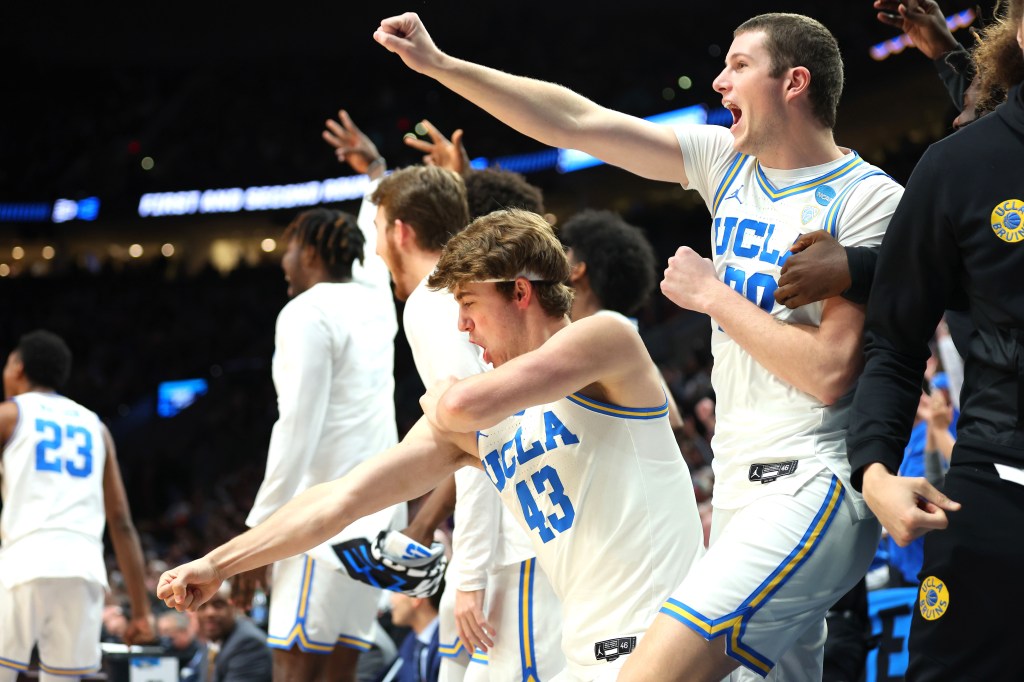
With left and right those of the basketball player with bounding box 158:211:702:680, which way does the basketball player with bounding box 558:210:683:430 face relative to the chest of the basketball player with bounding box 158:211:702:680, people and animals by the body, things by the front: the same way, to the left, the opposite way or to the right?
to the right

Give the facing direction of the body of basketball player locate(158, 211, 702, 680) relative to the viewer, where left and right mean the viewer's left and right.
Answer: facing the viewer and to the left of the viewer

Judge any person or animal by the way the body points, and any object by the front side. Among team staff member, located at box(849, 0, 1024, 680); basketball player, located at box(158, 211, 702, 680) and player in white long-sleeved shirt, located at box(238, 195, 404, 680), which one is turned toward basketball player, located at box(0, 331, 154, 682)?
the player in white long-sleeved shirt

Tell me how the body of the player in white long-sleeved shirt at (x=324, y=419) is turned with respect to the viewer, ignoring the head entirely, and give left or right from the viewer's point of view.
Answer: facing away from the viewer and to the left of the viewer

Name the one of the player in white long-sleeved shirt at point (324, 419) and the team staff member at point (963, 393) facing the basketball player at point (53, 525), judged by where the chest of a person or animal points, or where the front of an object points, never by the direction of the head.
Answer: the player in white long-sleeved shirt

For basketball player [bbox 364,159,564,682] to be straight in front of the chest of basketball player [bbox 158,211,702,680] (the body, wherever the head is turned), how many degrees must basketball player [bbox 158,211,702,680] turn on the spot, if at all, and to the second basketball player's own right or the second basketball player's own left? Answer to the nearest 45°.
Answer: approximately 135° to the second basketball player's own right

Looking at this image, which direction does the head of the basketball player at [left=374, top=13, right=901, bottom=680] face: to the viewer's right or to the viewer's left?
to the viewer's left

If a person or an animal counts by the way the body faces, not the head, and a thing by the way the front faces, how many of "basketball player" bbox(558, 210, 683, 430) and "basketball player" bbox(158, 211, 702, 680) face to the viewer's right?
0

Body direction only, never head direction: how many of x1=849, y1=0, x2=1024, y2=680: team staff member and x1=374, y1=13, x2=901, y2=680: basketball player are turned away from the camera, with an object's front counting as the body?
0

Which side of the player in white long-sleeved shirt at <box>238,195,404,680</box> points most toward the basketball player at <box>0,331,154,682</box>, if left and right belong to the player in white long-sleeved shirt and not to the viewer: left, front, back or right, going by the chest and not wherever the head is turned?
front

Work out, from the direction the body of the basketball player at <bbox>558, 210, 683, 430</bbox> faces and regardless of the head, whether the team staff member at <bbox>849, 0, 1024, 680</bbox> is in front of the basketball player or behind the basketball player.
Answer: behind
